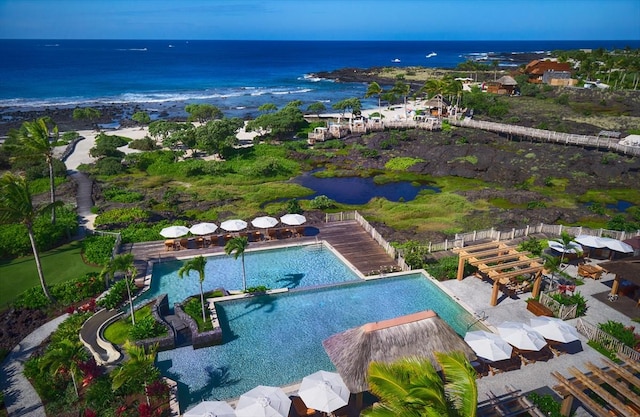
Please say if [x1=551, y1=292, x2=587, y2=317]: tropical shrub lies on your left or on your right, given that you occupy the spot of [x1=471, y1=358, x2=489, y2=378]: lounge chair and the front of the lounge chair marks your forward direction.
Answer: on your right

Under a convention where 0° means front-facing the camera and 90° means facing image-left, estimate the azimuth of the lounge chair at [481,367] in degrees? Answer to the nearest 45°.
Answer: approximately 135°

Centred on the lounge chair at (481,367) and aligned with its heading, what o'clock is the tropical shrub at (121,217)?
The tropical shrub is roughly at 11 o'clock from the lounge chair.

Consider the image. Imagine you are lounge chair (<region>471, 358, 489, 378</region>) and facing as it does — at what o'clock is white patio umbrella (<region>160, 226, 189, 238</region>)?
The white patio umbrella is roughly at 11 o'clock from the lounge chair.

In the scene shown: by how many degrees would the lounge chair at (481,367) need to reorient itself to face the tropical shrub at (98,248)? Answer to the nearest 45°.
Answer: approximately 45° to its left

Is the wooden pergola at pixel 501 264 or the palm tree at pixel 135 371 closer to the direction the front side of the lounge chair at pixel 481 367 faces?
the wooden pergola

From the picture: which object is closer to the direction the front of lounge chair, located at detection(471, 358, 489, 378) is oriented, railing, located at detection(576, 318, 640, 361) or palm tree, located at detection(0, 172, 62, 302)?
the palm tree

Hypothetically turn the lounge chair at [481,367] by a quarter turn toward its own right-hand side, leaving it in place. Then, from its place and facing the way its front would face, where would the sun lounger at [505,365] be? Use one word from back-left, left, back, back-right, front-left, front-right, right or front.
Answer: front

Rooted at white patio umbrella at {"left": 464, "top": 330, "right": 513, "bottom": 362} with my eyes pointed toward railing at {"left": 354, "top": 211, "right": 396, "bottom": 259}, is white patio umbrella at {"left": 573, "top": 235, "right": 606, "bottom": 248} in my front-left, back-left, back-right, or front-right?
front-right

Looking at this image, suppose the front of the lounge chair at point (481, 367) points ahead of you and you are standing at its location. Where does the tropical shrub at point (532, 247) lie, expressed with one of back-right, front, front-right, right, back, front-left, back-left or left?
front-right

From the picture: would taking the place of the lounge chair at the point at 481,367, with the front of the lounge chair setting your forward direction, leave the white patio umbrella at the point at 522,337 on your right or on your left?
on your right

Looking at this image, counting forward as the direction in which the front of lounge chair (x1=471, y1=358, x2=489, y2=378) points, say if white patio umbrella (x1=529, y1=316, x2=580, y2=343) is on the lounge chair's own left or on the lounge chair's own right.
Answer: on the lounge chair's own right
